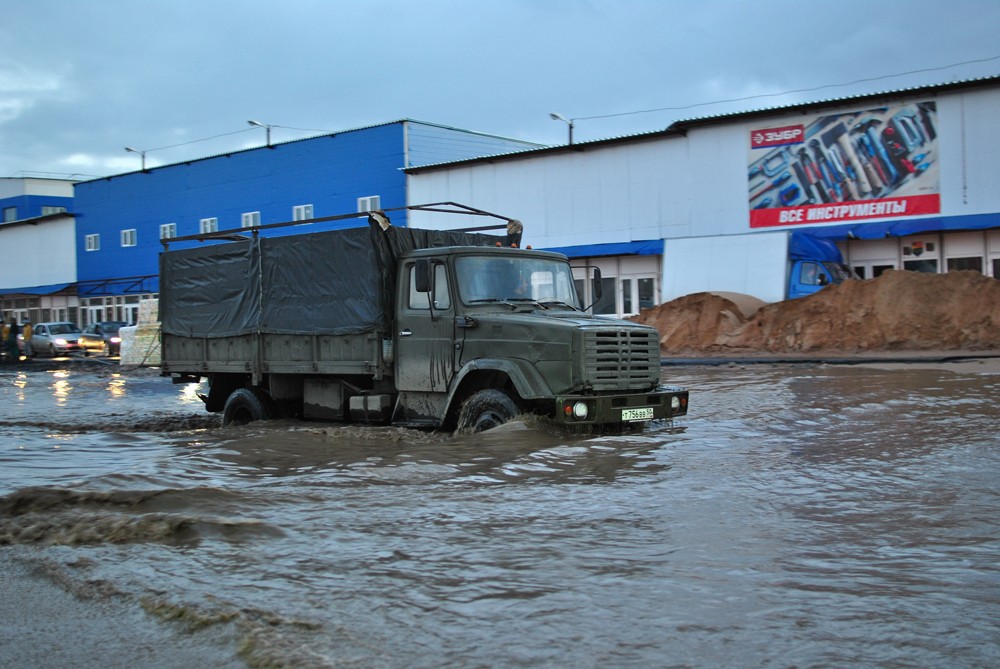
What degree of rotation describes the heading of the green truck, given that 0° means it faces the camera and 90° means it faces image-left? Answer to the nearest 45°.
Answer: approximately 315°

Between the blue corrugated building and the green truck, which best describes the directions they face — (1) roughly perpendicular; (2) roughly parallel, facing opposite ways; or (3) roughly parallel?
roughly perpendicular

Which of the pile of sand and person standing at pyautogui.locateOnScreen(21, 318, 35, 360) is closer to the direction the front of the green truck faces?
the pile of sand

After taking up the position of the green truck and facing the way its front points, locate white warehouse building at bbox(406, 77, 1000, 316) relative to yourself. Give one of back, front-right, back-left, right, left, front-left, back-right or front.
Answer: left

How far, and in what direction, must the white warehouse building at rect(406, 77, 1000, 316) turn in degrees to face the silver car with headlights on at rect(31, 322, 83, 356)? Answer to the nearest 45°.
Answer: approximately 45° to its right

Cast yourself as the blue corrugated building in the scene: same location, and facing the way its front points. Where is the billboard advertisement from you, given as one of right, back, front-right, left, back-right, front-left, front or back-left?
left

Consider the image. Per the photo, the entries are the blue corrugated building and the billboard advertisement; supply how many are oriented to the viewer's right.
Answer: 0

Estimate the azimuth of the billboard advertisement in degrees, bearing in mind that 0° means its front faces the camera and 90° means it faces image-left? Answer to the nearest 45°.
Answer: approximately 45°

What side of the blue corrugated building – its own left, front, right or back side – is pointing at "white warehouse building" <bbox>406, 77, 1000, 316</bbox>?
left

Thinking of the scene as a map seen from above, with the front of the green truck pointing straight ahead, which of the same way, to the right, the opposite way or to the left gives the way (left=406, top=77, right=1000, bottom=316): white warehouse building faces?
to the right
